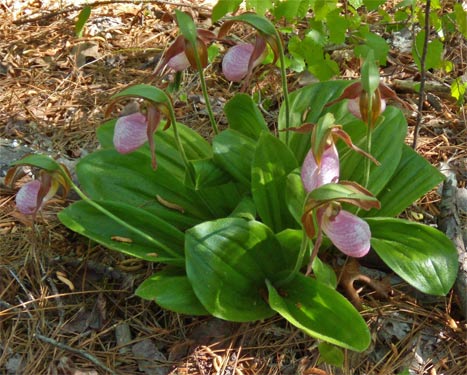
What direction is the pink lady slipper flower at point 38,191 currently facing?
to the viewer's left

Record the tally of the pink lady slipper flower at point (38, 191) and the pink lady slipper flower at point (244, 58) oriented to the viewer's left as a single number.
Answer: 2

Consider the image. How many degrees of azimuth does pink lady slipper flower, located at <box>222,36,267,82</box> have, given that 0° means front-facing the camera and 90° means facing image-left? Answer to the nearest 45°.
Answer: approximately 90°

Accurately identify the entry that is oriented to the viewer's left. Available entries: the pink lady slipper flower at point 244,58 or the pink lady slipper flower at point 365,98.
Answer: the pink lady slipper flower at point 244,58
